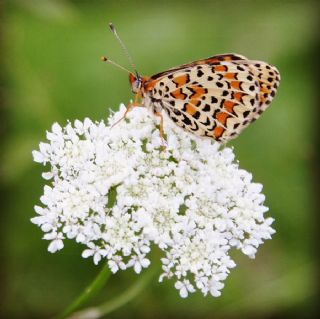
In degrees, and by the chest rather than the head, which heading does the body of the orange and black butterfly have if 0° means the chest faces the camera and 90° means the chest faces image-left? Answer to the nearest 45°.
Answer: approximately 90°
